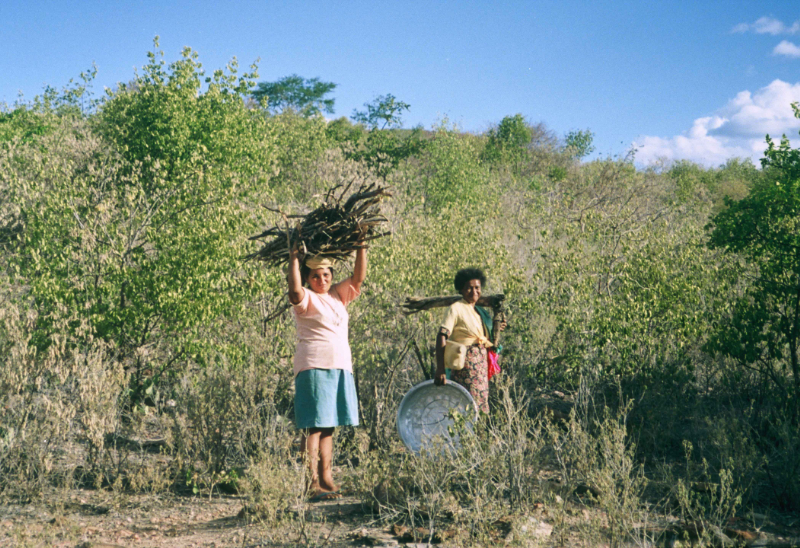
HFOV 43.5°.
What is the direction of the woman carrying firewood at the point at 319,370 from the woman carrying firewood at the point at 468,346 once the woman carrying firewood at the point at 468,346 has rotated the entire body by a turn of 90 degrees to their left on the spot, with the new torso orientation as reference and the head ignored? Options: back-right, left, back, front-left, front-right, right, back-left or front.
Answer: back

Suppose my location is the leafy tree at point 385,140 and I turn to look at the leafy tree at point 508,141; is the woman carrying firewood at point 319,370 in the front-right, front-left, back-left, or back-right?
back-right

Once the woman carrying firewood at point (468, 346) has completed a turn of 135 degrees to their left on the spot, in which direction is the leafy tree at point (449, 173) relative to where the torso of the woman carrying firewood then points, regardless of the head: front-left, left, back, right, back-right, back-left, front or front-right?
front

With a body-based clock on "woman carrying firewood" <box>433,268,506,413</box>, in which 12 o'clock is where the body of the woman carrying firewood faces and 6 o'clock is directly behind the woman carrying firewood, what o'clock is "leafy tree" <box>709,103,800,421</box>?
The leafy tree is roughly at 10 o'clock from the woman carrying firewood.

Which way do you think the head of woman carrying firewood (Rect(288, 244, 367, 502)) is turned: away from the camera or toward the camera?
toward the camera

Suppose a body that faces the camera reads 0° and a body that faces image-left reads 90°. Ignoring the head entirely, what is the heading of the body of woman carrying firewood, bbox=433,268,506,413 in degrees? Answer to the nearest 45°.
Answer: approximately 315°

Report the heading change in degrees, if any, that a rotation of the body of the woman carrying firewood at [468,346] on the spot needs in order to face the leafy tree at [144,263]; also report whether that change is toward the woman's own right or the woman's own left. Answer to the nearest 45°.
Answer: approximately 135° to the woman's own right

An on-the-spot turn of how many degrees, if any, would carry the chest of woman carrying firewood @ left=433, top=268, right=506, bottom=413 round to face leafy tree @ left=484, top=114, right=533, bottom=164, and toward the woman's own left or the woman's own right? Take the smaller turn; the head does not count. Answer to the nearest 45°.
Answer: approximately 135° to the woman's own left
